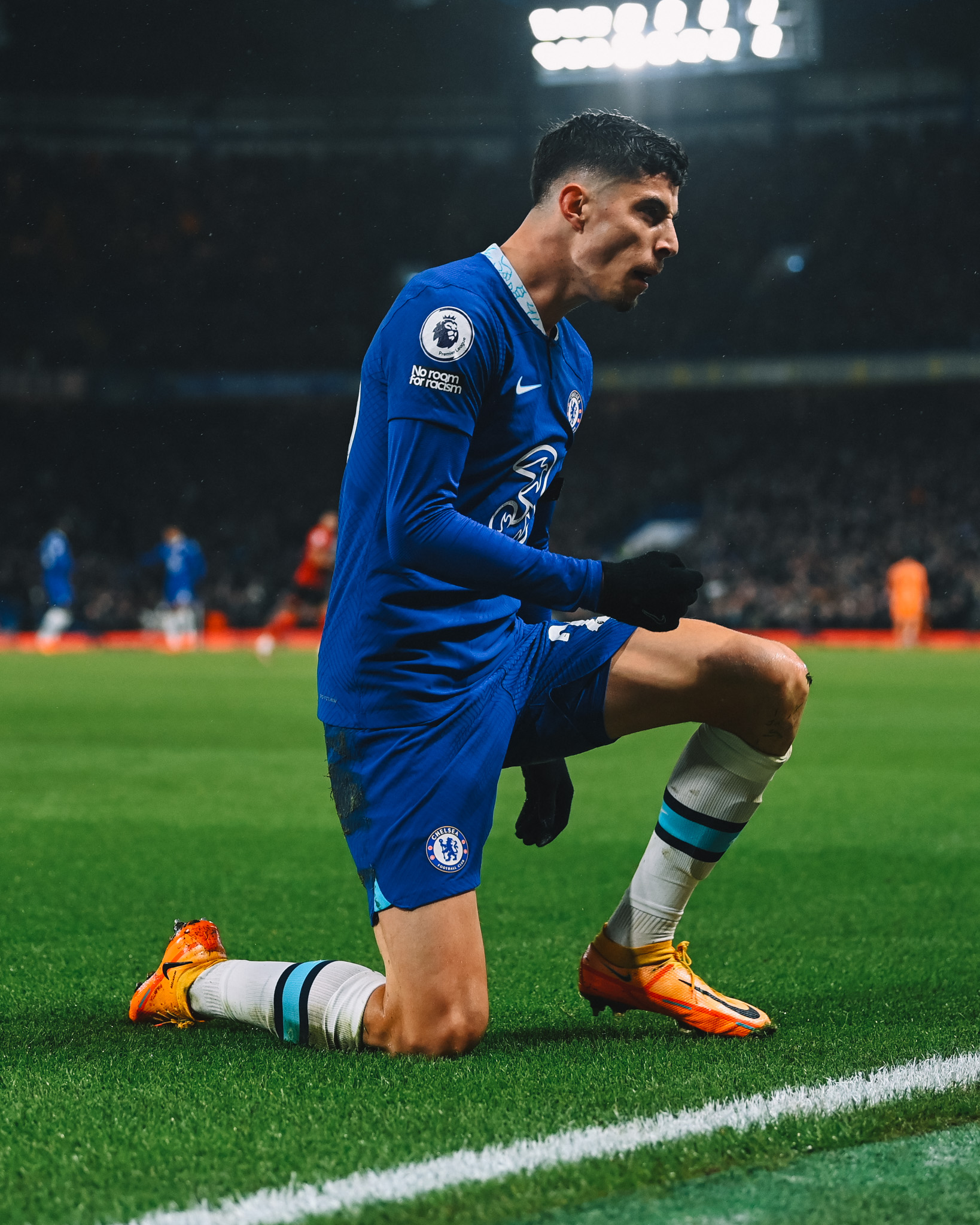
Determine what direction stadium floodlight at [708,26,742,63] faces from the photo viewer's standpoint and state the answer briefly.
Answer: facing the viewer

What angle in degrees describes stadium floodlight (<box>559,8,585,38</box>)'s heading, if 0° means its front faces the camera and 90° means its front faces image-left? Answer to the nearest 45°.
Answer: approximately 0°

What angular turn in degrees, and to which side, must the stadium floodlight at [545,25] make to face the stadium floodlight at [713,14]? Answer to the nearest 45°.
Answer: approximately 90° to its left

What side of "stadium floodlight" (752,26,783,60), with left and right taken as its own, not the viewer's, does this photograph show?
front

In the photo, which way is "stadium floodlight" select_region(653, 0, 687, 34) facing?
toward the camera
